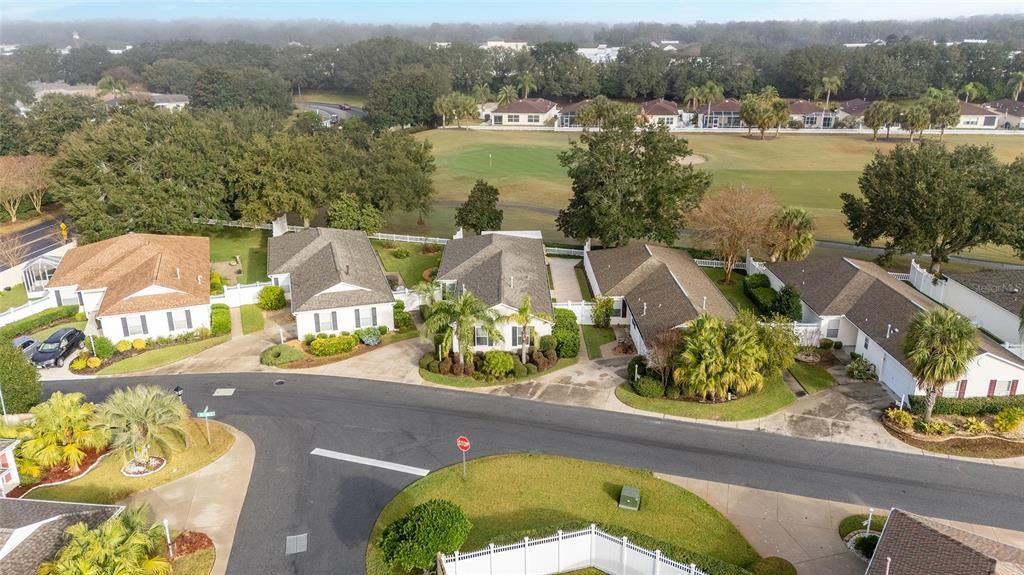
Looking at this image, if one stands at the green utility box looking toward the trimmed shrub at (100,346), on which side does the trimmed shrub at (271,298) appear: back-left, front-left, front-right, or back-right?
front-right

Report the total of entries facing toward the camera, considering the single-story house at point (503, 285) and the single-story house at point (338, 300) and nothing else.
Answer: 2

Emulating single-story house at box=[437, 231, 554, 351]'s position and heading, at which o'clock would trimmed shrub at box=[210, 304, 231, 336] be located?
The trimmed shrub is roughly at 3 o'clock from the single-story house.

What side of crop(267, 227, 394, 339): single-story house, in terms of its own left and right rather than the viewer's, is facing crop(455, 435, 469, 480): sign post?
front

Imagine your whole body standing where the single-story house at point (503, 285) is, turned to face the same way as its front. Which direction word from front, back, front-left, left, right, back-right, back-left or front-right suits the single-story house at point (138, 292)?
right

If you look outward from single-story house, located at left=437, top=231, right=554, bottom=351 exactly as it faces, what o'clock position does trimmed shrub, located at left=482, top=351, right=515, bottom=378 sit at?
The trimmed shrub is roughly at 12 o'clock from the single-story house.

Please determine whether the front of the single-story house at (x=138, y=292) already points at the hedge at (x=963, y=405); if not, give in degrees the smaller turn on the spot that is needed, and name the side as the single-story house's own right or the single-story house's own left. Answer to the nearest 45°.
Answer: approximately 45° to the single-story house's own left

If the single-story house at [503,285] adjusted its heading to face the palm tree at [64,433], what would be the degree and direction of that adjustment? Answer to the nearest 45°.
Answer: approximately 45° to its right

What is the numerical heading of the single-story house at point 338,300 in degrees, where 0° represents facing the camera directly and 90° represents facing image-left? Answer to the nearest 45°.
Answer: approximately 0°

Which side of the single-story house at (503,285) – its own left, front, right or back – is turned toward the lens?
front

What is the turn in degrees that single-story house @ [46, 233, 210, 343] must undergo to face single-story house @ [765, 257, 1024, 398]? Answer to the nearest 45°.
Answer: approximately 45° to its left

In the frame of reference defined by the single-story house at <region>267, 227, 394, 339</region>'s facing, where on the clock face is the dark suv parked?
The dark suv parked is roughly at 3 o'clock from the single-story house.

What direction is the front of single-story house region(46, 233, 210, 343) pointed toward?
toward the camera

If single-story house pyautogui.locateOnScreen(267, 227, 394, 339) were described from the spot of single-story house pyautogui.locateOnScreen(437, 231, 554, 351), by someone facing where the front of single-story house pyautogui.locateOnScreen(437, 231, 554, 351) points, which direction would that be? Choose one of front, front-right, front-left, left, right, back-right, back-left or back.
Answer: right

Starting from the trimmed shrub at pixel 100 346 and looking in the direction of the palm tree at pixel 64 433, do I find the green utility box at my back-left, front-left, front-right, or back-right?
front-left

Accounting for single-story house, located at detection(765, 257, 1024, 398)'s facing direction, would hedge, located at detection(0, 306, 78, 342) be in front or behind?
in front

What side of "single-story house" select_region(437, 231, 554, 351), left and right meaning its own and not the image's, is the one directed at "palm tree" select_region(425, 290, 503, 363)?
front

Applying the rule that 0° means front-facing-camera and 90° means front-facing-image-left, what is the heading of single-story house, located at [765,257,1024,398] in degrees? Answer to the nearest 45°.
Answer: approximately 45°
